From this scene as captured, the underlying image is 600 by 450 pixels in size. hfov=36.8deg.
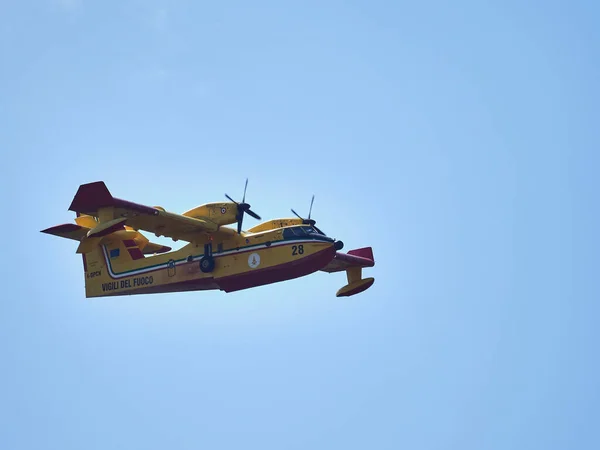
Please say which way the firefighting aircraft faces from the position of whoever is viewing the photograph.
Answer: facing the viewer and to the right of the viewer
